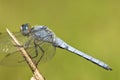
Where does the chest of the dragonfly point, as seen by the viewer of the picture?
to the viewer's left
